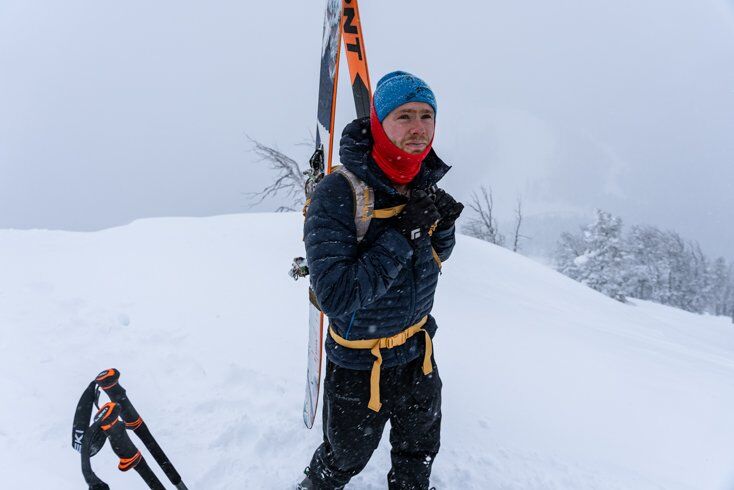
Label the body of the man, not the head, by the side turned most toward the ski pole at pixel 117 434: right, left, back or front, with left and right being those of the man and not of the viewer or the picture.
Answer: right

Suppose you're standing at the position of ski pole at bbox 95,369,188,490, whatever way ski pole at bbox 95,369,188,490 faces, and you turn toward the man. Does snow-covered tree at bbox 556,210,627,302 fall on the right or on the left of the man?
left

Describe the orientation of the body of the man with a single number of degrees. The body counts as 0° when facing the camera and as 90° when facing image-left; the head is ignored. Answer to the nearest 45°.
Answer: approximately 315°

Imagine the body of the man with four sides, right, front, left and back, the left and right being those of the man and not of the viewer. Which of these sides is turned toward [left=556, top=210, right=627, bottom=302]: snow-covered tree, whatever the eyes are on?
left

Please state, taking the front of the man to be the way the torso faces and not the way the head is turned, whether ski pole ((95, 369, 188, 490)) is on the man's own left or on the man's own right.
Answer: on the man's own right

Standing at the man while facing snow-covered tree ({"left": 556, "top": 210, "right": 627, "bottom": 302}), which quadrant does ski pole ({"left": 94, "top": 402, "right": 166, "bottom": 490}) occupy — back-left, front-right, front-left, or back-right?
back-left
